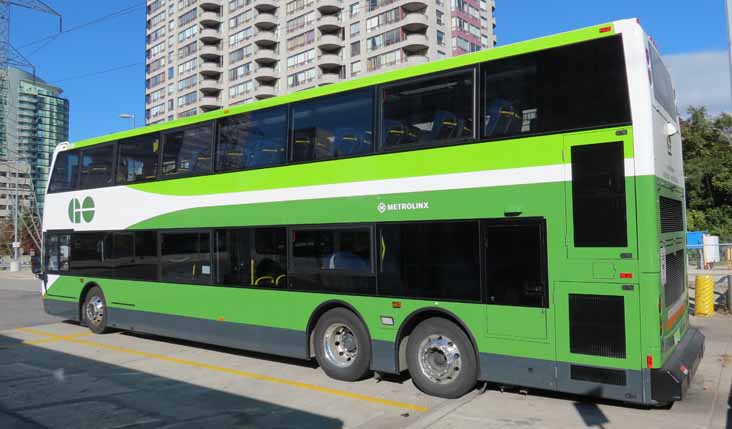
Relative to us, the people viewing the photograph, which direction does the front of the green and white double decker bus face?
facing away from the viewer and to the left of the viewer

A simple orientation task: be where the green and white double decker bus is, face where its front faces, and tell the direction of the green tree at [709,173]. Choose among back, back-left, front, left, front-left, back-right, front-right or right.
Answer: right
